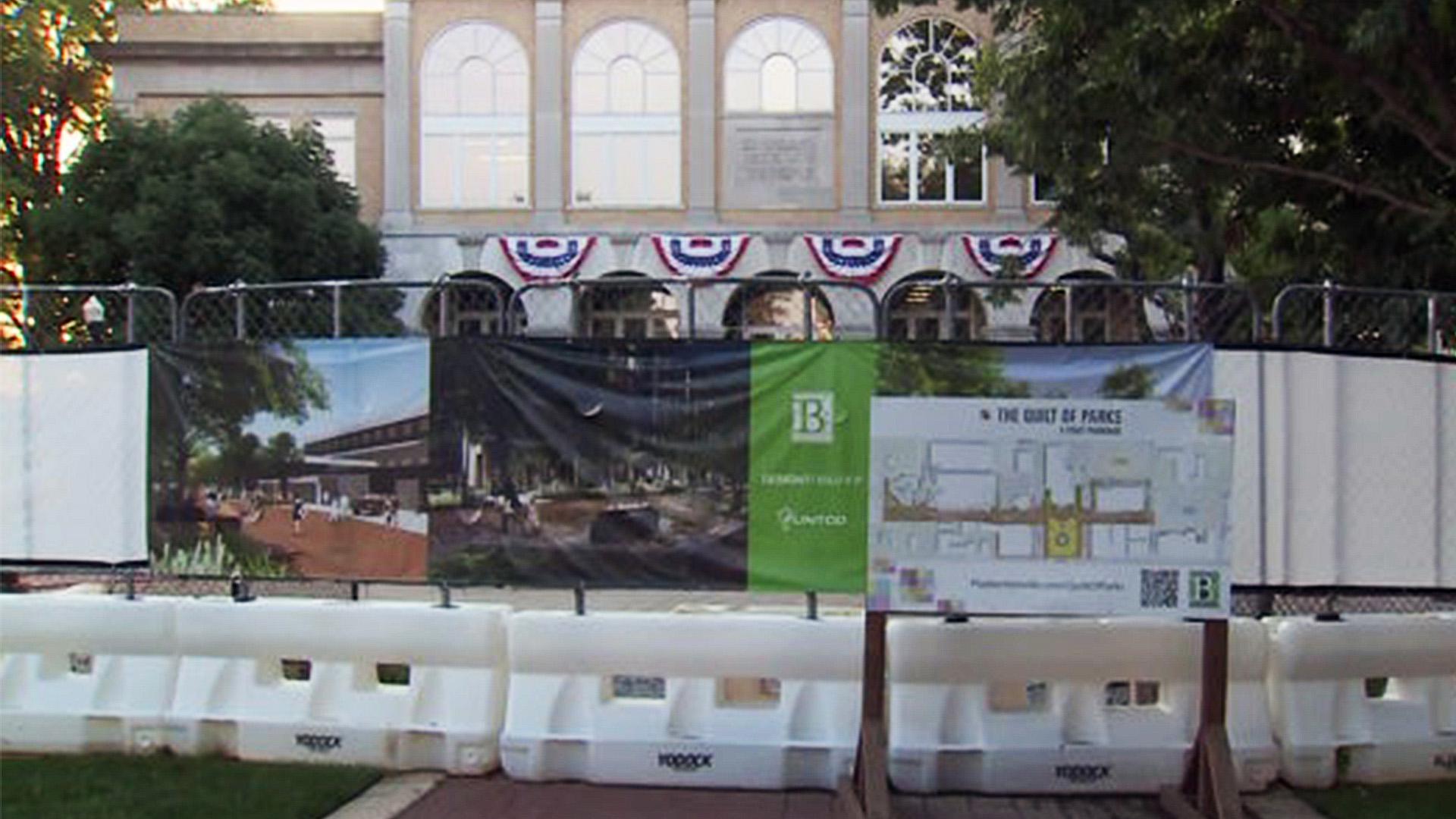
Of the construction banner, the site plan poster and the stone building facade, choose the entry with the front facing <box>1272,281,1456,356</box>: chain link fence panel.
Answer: the stone building facade

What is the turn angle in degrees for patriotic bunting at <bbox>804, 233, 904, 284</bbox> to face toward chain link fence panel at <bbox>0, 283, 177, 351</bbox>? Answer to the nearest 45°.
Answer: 0° — it already faces it

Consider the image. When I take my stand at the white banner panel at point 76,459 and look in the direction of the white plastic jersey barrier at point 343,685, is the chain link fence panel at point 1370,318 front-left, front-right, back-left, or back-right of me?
front-left

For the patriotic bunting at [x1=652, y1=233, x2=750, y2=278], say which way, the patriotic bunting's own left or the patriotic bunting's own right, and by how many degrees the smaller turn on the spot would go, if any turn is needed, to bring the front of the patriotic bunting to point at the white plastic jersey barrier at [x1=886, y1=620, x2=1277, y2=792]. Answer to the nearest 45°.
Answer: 0° — it already faces it

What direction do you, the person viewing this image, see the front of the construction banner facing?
facing the viewer

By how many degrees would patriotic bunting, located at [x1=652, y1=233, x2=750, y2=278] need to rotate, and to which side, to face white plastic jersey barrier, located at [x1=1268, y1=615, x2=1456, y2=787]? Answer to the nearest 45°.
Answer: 0° — it already faces it

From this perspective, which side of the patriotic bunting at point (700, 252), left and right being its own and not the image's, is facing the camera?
front

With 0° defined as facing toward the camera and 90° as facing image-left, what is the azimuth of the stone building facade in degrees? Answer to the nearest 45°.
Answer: approximately 0°

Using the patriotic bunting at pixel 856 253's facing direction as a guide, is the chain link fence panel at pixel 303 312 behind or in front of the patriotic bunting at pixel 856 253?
in front

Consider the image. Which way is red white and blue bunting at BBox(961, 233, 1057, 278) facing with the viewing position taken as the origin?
facing the viewer

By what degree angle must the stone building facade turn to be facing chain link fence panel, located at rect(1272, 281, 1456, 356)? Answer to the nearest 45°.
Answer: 0° — it already faces it

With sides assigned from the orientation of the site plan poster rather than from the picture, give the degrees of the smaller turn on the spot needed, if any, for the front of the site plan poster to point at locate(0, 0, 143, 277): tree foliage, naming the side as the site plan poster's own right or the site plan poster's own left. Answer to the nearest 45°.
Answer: approximately 135° to the site plan poster's own right

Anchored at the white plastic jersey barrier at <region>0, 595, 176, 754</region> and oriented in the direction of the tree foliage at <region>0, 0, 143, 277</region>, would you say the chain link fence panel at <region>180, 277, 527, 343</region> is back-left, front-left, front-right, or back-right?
front-right

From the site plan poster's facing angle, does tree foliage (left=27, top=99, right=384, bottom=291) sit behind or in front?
behind
